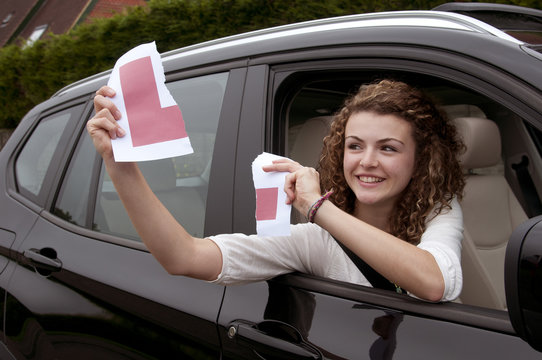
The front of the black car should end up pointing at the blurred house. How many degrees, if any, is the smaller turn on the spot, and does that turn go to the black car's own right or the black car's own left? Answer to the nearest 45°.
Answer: approximately 180°

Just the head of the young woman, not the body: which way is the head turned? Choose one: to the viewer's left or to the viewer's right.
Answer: to the viewer's left

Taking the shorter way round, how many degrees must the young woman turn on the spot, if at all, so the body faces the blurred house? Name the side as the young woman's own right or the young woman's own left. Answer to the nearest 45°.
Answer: approximately 90° to the young woman's own right

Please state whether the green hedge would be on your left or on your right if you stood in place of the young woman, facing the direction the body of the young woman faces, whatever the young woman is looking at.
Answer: on your right

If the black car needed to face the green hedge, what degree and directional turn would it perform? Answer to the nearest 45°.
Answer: approximately 135° to its left
